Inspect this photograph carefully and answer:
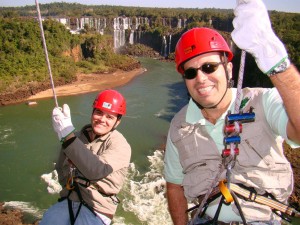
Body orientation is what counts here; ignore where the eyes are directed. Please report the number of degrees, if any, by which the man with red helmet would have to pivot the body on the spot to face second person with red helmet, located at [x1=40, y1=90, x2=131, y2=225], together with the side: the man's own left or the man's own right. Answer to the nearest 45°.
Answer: approximately 90° to the man's own right

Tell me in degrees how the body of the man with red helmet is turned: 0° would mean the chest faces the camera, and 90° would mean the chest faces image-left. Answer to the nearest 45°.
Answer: approximately 0°

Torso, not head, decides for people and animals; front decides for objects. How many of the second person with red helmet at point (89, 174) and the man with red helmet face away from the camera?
0

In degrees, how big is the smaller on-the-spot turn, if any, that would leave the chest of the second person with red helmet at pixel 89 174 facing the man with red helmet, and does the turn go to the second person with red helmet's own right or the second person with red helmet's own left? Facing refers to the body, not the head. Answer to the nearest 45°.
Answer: approximately 90° to the second person with red helmet's own left

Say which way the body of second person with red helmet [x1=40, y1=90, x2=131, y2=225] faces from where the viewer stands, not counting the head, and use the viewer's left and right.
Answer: facing the viewer and to the left of the viewer
